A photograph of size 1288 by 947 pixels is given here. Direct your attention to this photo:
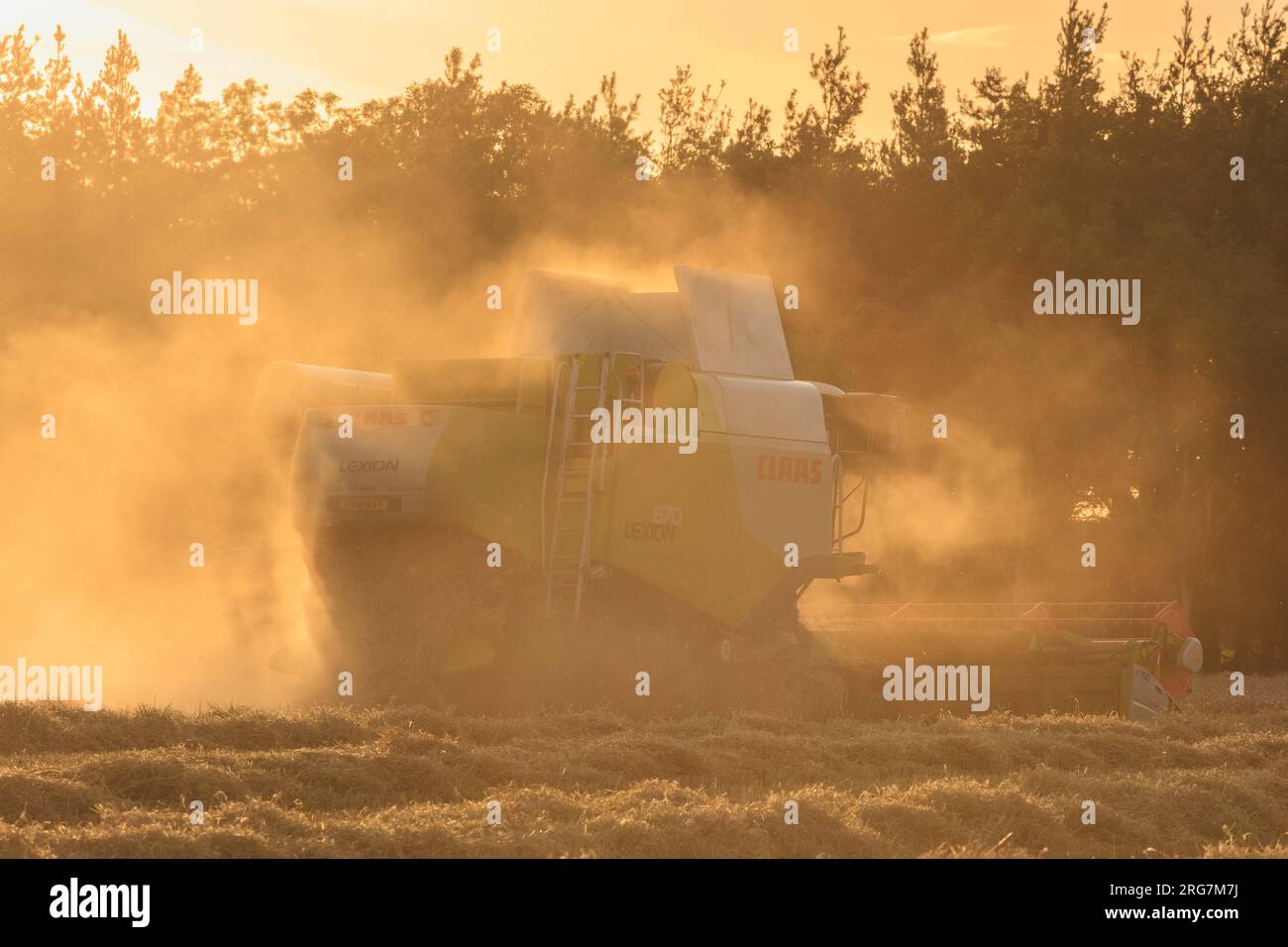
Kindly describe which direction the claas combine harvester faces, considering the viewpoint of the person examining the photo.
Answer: facing away from the viewer and to the right of the viewer
